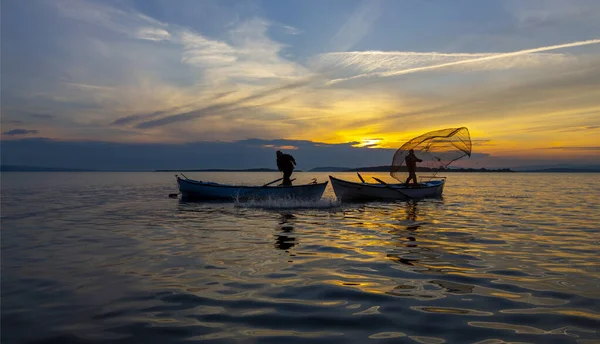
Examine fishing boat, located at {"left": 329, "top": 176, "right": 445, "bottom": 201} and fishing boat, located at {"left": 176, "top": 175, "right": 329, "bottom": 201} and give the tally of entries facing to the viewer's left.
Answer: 1

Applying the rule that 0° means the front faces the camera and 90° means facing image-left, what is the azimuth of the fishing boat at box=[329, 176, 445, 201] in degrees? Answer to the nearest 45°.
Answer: approximately 90°

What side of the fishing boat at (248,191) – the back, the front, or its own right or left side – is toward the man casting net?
back

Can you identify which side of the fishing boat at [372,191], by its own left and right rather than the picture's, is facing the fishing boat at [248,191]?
front

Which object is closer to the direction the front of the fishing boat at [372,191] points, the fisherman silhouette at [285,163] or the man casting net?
the fisherman silhouette

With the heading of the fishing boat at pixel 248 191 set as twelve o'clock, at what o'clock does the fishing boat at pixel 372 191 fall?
the fishing boat at pixel 372 191 is roughly at 6 o'clock from the fishing boat at pixel 248 191.

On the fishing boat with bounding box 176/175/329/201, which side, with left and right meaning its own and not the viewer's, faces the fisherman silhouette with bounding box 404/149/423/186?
back
